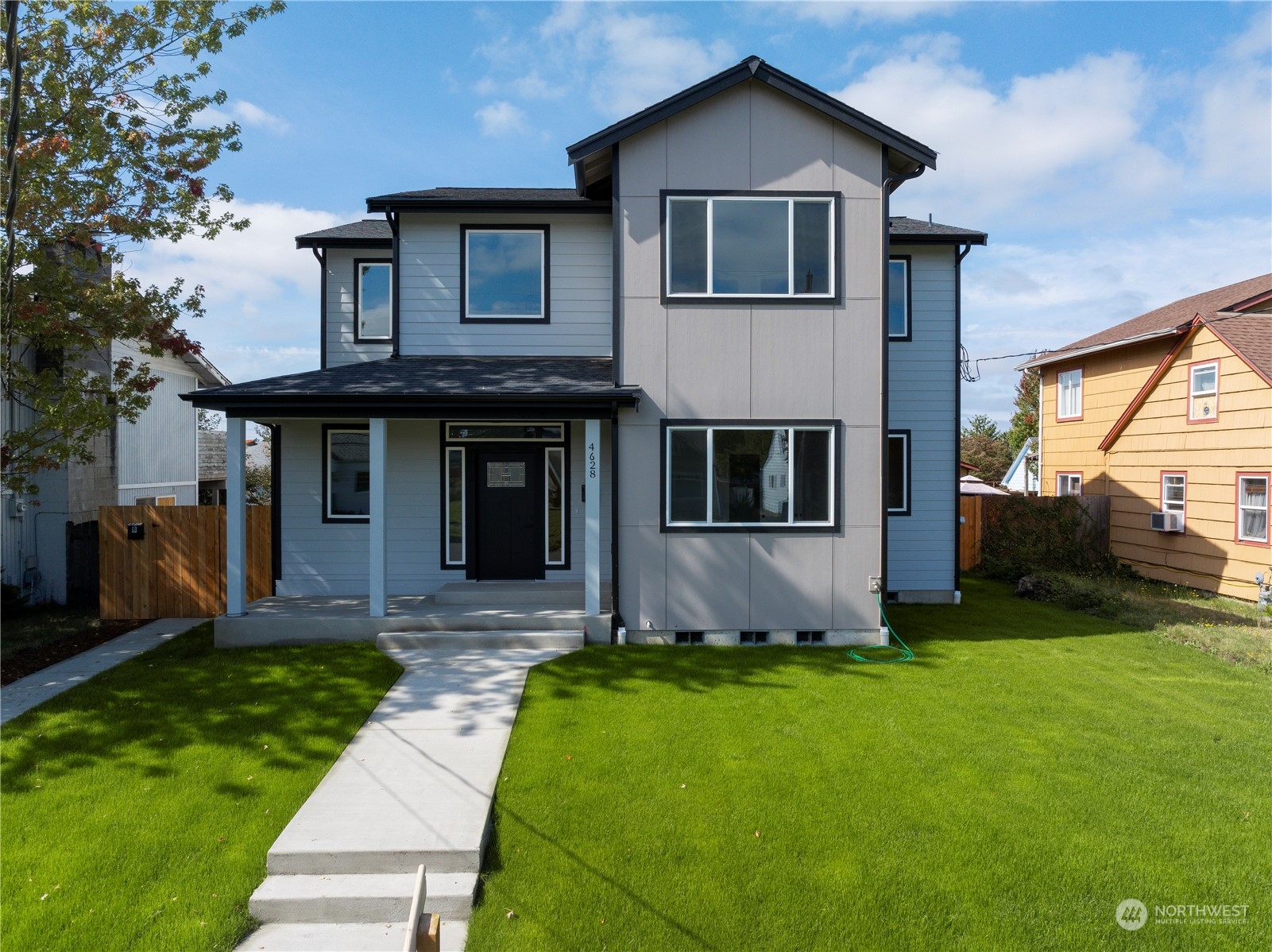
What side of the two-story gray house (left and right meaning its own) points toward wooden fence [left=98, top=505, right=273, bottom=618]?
right

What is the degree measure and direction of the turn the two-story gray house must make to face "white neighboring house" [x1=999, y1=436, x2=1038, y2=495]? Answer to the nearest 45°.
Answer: approximately 135° to its left

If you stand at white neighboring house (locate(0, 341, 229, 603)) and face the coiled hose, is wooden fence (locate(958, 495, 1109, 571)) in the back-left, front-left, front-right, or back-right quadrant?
front-left

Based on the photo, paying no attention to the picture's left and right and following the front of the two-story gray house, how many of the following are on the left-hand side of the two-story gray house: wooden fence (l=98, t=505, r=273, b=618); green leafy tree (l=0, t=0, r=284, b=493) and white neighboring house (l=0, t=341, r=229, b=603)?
0

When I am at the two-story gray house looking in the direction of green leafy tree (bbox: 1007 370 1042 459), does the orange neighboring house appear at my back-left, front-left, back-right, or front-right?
front-right

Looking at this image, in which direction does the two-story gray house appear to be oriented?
toward the camera

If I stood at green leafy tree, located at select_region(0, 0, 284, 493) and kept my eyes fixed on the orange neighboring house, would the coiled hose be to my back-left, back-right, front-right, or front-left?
front-right

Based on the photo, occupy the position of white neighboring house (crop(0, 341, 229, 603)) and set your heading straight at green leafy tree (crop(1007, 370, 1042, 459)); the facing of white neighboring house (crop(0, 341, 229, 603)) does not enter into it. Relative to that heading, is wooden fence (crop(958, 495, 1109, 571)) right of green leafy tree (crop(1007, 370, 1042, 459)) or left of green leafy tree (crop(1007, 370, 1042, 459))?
right

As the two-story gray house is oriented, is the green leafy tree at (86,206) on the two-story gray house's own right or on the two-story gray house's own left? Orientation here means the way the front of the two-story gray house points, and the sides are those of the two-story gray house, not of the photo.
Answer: on the two-story gray house's own right

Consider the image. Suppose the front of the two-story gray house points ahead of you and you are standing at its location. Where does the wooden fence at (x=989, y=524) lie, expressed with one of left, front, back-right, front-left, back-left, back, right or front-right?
back-left

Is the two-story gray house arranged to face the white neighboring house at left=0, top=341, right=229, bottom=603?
no

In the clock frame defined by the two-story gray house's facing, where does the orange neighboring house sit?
The orange neighboring house is roughly at 8 o'clock from the two-story gray house.

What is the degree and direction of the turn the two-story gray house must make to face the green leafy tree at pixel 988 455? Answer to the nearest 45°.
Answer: approximately 135° to its left
